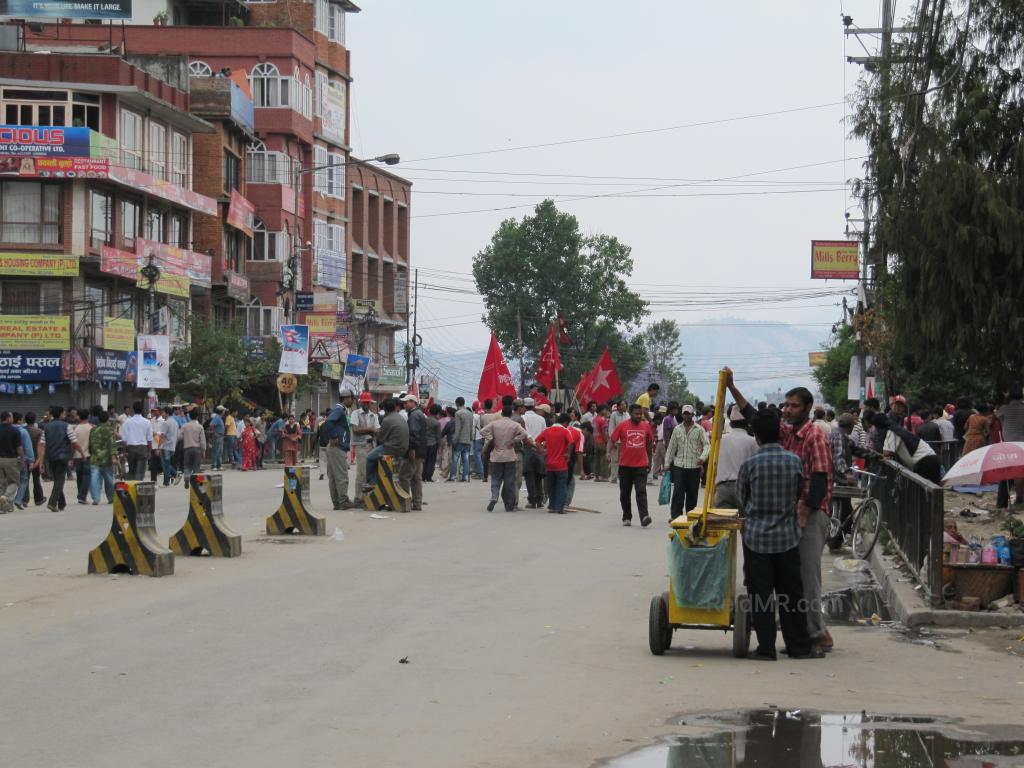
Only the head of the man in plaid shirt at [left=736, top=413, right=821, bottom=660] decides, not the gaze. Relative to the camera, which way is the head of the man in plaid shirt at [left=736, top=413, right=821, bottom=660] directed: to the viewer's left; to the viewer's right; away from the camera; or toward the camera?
away from the camera

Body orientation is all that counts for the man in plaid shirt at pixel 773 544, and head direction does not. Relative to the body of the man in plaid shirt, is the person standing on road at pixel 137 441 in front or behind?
in front

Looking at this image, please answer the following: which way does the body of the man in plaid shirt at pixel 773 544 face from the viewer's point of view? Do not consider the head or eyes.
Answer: away from the camera

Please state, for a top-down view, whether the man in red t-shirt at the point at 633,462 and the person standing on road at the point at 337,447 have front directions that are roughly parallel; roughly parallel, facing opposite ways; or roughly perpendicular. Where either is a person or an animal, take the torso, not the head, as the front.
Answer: roughly perpendicular

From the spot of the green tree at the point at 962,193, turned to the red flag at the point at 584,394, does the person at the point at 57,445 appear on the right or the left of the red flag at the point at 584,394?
left
